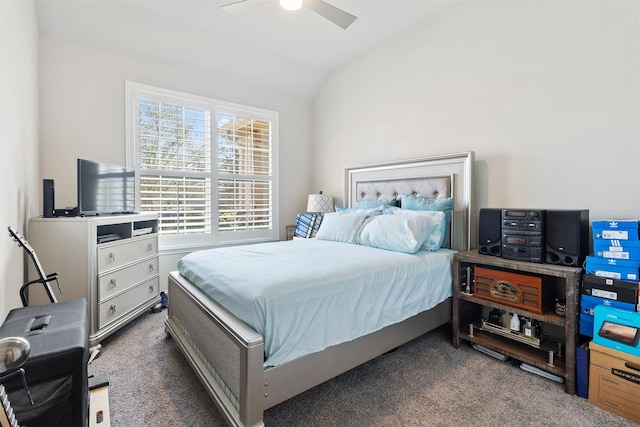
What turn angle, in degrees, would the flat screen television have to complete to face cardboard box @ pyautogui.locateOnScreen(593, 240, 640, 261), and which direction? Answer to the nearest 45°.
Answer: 0° — it already faces it

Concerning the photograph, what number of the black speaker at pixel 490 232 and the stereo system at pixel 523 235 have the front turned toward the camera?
2

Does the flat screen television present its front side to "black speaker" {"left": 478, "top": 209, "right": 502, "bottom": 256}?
yes

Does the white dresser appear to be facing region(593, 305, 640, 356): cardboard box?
yes

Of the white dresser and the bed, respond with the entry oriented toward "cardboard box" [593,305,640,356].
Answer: the white dresser

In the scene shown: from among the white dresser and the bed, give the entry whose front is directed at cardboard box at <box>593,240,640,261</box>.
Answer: the white dresser

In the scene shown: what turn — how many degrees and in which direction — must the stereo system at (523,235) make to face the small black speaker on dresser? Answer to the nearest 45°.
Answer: approximately 45° to its right

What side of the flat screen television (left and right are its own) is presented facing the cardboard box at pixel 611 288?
front

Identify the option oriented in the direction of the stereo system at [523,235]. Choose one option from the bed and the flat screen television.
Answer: the flat screen television

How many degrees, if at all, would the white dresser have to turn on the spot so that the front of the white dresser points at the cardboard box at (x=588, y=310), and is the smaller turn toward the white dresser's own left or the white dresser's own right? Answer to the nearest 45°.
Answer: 0° — it already faces it

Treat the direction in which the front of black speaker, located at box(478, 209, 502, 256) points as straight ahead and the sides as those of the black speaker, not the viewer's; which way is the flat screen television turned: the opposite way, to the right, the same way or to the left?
to the left

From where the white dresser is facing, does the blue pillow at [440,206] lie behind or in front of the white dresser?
in front
